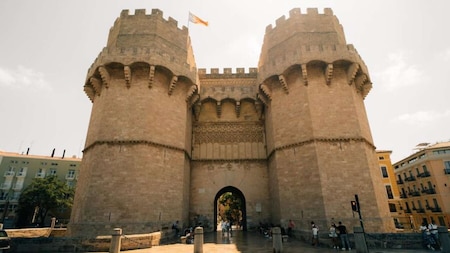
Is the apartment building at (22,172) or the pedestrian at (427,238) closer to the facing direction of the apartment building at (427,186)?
the apartment building

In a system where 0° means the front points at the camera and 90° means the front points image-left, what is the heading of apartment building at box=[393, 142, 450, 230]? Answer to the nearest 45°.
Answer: approximately 45°

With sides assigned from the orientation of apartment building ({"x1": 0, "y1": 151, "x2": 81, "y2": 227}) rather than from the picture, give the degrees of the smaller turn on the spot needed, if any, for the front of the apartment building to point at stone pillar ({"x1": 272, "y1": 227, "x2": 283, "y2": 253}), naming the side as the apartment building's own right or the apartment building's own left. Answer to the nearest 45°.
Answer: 0° — it already faces it

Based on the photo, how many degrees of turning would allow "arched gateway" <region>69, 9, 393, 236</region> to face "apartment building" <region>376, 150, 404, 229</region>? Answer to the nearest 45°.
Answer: approximately 135° to its left

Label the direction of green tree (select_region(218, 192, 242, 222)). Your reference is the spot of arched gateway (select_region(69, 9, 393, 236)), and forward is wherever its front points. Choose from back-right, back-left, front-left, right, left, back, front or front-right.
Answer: back

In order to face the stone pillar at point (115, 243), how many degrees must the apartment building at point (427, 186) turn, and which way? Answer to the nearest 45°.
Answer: approximately 45° to its left

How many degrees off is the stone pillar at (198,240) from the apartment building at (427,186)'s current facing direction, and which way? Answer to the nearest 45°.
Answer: approximately 45° to its left

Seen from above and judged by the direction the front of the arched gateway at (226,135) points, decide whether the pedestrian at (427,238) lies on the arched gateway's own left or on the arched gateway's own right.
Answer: on the arched gateway's own left

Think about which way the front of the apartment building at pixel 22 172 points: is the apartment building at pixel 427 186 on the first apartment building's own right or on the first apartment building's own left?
on the first apartment building's own left

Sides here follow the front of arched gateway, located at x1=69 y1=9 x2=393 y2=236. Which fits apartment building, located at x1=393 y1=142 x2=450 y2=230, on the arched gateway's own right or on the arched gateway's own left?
on the arched gateway's own left

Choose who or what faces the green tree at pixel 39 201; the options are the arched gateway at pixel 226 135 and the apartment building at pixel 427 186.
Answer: the apartment building

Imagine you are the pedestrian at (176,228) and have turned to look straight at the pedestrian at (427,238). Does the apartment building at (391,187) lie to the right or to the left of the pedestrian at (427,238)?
left

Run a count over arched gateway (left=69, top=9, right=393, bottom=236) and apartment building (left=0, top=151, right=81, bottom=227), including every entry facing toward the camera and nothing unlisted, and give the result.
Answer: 2

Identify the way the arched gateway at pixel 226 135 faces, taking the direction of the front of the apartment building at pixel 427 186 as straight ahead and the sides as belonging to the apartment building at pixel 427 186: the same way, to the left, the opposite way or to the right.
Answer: to the left
